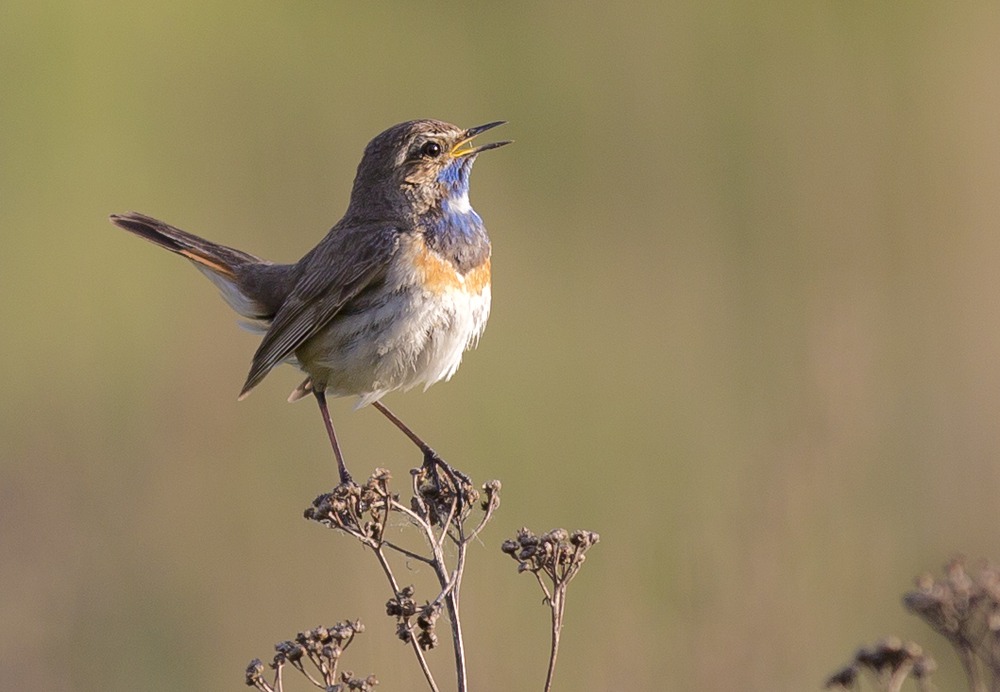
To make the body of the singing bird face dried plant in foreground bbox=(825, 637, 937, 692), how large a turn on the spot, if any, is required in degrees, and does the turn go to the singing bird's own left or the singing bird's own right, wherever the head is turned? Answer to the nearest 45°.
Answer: approximately 45° to the singing bird's own right

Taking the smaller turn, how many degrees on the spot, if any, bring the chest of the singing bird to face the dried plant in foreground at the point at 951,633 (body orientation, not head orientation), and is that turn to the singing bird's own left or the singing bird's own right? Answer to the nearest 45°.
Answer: approximately 45° to the singing bird's own right

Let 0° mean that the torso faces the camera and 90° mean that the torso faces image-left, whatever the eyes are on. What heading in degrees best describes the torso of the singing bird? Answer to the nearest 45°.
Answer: approximately 270°
